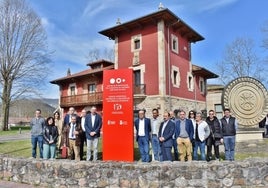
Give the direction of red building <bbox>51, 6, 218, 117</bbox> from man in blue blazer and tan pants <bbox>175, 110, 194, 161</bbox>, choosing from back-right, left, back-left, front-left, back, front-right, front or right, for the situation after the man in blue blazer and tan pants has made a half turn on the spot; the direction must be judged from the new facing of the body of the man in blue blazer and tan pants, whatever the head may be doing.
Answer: front

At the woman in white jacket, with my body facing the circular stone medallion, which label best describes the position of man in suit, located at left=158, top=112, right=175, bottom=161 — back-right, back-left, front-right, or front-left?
back-left

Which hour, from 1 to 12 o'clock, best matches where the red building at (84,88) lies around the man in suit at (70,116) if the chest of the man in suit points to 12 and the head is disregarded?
The red building is roughly at 6 o'clock from the man in suit.

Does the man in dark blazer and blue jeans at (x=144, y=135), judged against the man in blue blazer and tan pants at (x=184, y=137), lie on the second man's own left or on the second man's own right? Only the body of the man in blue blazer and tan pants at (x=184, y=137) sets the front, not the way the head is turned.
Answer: on the second man's own right

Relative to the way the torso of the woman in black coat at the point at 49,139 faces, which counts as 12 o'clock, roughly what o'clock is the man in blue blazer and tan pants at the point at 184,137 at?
The man in blue blazer and tan pants is roughly at 10 o'clock from the woman in black coat.

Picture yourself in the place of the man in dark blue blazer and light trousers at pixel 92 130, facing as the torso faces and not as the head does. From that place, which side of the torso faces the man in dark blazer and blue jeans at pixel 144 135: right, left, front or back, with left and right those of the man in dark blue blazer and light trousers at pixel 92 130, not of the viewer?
left

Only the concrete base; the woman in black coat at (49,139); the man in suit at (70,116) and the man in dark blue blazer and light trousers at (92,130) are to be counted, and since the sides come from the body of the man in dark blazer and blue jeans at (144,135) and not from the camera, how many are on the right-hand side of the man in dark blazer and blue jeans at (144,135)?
3
